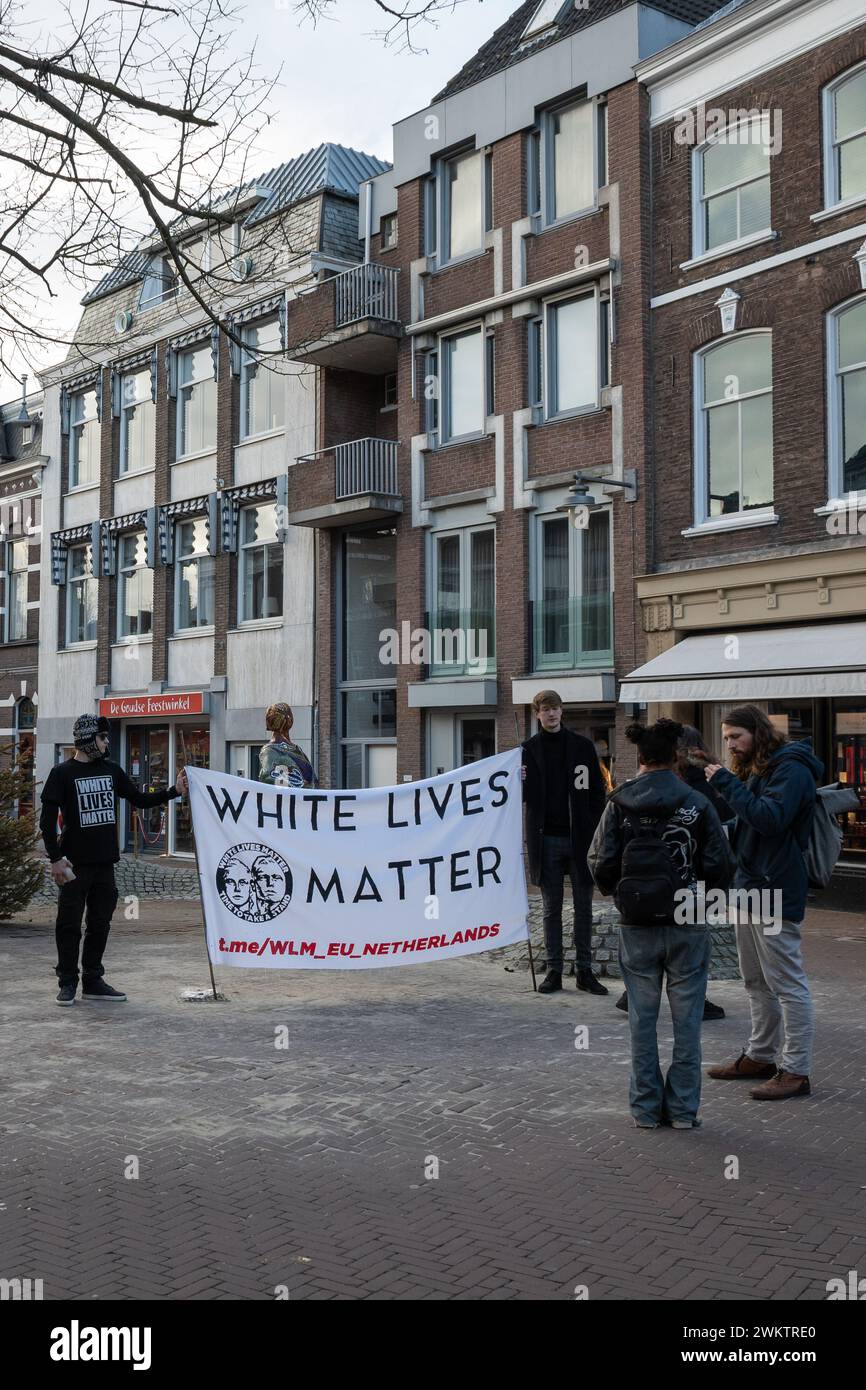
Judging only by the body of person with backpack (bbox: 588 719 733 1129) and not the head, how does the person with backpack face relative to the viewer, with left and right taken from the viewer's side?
facing away from the viewer

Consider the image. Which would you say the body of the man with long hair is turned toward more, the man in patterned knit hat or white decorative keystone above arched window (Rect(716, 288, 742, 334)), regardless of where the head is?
the man in patterned knit hat

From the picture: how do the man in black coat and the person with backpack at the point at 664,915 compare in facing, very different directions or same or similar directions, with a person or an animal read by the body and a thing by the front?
very different directions

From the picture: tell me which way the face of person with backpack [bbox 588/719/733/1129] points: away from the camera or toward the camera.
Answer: away from the camera

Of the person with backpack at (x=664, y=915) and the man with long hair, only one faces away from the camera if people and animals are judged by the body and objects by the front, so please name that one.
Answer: the person with backpack

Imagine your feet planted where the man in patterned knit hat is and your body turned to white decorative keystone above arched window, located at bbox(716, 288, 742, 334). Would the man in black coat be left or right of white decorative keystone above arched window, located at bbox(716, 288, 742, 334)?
right

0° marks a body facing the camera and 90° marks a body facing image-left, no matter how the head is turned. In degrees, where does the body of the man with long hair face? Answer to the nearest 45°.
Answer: approximately 90°

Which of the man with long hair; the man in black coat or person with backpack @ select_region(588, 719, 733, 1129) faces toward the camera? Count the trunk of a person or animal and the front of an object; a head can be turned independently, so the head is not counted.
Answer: the man in black coat

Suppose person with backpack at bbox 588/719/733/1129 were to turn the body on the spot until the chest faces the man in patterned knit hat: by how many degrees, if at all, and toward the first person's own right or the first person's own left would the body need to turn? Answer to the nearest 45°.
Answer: approximately 45° to the first person's own left

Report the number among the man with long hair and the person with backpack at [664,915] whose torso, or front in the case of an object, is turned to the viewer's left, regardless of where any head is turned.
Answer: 1

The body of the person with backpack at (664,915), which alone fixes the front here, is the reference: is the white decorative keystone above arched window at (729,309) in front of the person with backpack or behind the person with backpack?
in front

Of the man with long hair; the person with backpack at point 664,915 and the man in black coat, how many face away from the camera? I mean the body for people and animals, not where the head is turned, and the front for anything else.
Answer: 1

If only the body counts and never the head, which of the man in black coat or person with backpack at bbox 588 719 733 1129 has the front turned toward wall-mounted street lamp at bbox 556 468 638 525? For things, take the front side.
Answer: the person with backpack

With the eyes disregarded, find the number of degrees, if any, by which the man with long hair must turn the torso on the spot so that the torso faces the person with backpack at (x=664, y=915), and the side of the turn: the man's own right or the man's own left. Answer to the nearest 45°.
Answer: approximately 45° to the man's own left

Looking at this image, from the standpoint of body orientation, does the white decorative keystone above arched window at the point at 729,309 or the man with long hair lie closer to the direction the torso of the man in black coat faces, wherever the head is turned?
the man with long hair

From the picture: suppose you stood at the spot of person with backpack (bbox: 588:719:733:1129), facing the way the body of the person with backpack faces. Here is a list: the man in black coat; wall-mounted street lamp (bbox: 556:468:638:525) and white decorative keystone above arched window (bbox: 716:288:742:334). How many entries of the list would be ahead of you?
3

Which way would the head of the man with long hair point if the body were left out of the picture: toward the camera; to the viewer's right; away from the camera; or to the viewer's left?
to the viewer's left

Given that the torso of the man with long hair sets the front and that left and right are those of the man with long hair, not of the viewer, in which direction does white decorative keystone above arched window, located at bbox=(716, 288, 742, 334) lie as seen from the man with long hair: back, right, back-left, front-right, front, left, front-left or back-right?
right
